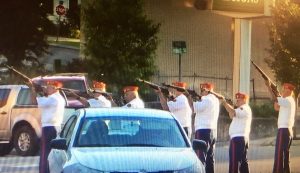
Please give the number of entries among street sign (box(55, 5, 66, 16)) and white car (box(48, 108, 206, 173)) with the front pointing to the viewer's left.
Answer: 0

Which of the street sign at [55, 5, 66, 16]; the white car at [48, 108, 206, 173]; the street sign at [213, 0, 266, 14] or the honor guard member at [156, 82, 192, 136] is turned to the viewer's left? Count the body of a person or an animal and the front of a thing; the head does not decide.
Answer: the honor guard member

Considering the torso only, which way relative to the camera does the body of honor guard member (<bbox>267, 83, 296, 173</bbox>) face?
to the viewer's left

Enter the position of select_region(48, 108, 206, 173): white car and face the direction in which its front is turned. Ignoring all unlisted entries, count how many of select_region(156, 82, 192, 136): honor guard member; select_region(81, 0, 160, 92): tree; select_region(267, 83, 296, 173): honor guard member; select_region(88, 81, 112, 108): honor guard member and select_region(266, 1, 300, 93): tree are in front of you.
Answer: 0

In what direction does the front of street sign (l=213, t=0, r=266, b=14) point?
toward the camera

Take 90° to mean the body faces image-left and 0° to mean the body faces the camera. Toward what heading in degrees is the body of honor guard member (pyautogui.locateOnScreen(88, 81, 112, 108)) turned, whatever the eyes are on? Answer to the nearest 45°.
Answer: approximately 90°

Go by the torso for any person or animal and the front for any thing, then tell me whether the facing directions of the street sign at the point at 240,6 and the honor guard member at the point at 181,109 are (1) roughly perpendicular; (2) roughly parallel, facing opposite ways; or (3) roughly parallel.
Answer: roughly perpendicular

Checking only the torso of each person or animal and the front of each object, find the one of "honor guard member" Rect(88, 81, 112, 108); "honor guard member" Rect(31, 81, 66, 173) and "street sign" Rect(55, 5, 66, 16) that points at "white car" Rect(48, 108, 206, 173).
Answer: the street sign

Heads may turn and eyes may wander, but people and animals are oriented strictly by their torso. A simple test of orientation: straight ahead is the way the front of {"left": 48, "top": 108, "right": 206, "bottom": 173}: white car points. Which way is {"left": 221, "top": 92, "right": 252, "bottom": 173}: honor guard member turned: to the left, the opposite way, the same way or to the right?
to the right

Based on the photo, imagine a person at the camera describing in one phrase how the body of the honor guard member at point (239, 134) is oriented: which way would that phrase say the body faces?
to the viewer's left

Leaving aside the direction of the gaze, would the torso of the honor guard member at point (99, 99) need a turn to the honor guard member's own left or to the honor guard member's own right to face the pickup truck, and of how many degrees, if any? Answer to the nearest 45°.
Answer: approximately 45° to the honor guard member's own right

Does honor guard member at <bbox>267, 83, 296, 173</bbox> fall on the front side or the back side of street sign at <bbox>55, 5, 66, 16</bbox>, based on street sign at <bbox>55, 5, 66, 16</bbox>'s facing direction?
on the front side

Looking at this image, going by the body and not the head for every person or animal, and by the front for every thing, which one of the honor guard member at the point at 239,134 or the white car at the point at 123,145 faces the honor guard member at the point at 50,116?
the honor guard member at the point at 239,134

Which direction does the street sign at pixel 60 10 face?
toward the camera

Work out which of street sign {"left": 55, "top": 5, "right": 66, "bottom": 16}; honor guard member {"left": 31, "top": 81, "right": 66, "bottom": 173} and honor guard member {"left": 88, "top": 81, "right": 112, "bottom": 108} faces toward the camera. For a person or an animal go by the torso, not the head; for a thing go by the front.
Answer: the street sign

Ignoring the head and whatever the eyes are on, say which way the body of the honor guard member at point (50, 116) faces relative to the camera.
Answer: to the viewer's left
